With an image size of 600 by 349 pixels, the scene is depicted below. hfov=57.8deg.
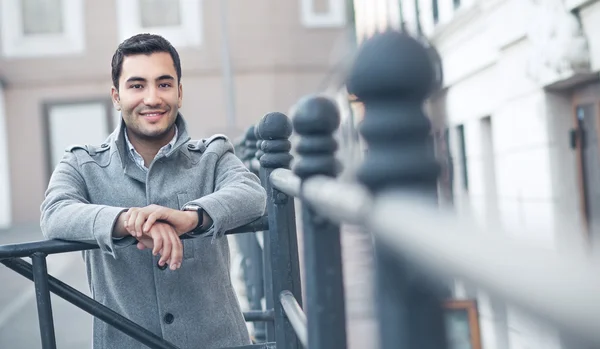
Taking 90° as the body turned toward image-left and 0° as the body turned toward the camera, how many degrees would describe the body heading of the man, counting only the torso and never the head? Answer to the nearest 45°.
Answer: approximately 0°

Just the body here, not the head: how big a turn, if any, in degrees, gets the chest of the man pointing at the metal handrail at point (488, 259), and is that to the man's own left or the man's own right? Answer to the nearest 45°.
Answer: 0° — they already face it

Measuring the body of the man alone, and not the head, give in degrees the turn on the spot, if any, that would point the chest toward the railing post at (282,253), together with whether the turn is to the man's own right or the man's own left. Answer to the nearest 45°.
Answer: approximately 45° to the man's own left

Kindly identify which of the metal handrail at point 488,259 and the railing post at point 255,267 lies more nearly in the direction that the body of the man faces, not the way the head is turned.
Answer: the metal handrail
